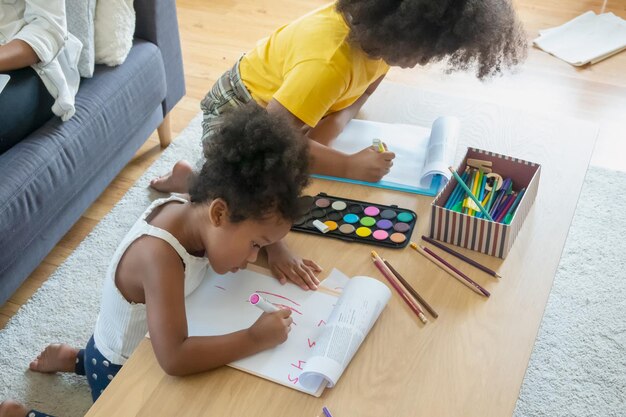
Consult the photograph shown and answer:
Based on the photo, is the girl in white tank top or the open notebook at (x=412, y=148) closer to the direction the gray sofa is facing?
the open notebook

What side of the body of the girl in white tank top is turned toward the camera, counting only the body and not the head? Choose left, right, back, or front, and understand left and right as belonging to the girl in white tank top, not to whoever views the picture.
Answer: right

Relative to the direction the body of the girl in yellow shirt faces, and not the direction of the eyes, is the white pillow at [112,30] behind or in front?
behind

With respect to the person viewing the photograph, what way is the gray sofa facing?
facing the viewer and to the right of the viewer

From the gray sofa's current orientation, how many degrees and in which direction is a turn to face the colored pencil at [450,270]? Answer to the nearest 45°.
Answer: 0° — it already faces it

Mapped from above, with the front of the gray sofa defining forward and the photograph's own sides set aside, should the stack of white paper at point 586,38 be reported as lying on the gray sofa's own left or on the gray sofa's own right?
on the gray sofa's own left

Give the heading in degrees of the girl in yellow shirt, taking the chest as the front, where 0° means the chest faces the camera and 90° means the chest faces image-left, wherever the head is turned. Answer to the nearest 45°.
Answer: approximately 270°

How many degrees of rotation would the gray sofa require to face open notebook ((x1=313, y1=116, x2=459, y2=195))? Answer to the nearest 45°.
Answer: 0° — it already faces it

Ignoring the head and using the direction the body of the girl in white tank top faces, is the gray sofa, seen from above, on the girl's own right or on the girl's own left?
on the girl's own left

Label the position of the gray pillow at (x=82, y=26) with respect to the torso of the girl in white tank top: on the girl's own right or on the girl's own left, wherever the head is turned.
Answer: on the girl's own left

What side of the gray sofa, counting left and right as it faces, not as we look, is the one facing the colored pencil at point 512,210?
front

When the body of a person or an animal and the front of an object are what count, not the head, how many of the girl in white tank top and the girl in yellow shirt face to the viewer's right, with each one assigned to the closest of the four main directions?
2
